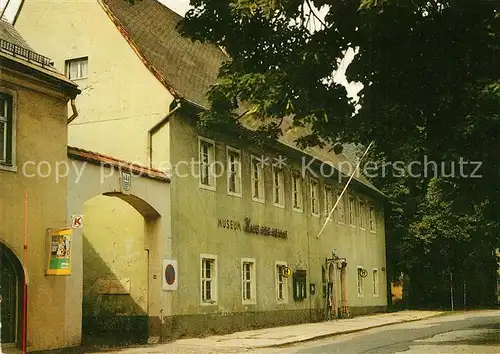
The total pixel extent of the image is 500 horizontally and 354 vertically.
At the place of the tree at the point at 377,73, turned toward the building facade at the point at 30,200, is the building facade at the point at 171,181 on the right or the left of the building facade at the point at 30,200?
right

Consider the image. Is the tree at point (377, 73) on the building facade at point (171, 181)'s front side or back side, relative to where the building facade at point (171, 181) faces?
on the front side

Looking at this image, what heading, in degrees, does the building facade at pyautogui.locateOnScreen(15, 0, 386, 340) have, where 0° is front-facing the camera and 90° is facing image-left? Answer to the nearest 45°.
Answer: approximately 315°

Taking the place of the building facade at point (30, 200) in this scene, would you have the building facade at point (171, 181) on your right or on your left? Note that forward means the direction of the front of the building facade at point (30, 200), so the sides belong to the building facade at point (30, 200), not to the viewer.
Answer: on your left

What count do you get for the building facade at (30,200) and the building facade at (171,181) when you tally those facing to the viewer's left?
0

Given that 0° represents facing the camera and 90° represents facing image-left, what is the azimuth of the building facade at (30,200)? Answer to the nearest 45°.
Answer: approximately 315°

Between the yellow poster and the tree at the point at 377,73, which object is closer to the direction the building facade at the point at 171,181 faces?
the tree

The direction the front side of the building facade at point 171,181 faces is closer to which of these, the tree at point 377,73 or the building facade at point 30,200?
the tree
